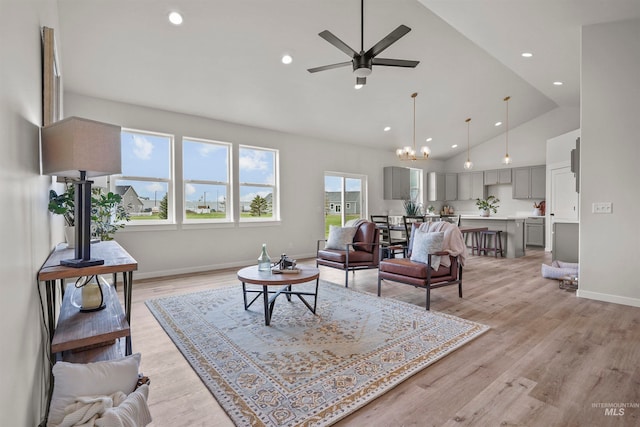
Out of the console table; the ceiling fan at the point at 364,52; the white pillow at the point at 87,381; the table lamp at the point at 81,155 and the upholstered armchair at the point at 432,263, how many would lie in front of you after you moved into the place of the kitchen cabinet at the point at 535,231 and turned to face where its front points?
5

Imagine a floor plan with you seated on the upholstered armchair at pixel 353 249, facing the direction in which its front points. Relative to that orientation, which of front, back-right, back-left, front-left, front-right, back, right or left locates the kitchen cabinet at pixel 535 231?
back

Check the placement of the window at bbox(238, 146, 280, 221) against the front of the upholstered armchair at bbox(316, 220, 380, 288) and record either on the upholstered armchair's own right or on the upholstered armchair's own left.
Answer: on the upholstered armchair's own right

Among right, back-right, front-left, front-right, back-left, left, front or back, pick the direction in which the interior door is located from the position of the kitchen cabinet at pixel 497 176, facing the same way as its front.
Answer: front-left

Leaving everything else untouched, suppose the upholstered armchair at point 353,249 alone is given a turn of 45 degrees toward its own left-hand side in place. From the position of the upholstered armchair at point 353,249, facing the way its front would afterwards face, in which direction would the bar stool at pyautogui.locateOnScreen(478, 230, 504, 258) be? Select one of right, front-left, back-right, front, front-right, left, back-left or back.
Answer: back-left

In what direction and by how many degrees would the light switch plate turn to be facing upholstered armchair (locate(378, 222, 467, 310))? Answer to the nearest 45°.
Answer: approximately 45° to its right

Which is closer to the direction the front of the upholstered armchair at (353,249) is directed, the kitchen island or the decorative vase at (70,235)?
the decorative vase
